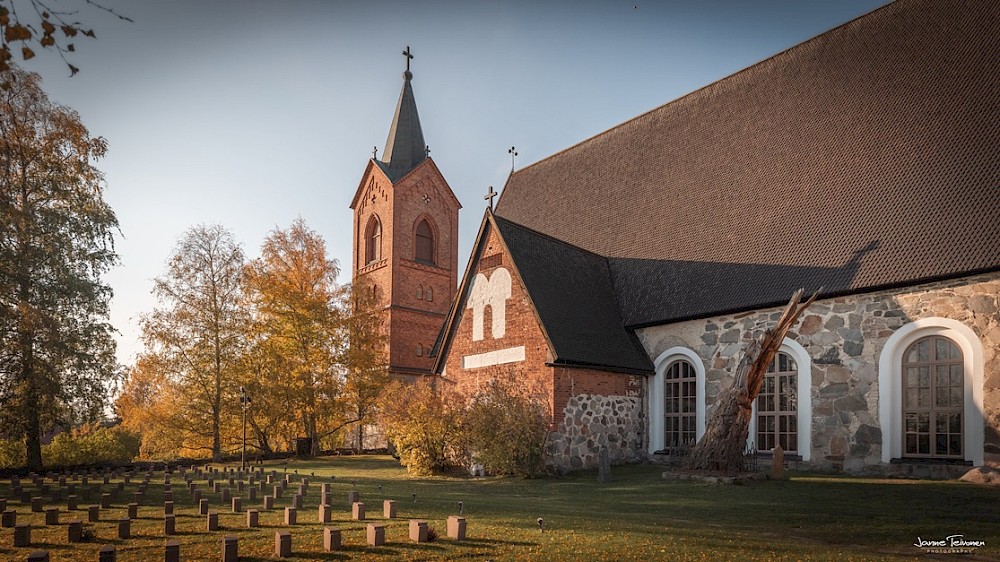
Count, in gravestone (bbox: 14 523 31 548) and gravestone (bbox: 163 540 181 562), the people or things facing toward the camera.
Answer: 2

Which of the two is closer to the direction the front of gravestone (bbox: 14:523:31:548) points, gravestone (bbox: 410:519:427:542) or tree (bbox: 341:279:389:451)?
the gravestone

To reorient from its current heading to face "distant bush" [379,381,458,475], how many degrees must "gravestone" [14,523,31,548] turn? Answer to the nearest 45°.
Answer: approximately 135° to its left

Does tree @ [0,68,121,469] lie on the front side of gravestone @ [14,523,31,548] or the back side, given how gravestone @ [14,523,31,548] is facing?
on the back side

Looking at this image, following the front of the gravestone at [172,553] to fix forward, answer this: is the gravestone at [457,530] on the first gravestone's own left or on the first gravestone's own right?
on the first gravestone's own left

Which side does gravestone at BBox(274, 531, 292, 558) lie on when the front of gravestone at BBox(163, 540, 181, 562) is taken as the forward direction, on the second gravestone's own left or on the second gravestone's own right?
on the second gravestone's own left

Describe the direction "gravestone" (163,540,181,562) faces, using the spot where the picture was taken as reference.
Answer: facing the viewer

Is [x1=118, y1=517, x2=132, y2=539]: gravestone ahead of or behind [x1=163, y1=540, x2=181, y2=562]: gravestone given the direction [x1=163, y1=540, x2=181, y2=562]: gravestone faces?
behind

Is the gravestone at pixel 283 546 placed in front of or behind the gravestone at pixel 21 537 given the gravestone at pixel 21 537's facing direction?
in front

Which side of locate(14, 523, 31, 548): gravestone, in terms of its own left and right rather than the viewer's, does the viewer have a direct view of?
front

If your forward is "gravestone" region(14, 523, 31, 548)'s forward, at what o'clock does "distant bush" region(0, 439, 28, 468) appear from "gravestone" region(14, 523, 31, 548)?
The distant bush is roughly at 6 o'clock from the gravestone.

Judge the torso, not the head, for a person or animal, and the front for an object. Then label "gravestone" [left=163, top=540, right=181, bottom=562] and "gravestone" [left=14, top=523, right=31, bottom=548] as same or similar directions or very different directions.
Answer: same or similar directions
